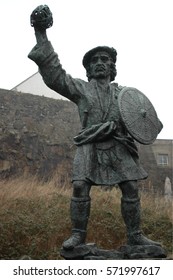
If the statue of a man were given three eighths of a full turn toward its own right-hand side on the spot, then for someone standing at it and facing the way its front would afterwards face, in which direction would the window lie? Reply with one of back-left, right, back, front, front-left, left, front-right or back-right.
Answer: front-right

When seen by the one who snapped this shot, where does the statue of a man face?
facing the viewer
